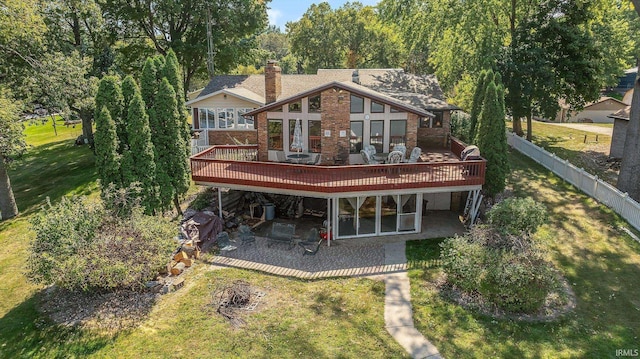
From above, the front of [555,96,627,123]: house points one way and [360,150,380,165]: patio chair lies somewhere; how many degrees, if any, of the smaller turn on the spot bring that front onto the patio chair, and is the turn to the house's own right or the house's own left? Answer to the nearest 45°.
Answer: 0° — it already faces it

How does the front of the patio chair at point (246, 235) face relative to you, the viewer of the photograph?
facing the viewer and to the right of the viewer

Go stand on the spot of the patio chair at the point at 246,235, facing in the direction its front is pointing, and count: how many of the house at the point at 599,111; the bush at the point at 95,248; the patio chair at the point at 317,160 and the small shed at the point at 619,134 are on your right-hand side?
1

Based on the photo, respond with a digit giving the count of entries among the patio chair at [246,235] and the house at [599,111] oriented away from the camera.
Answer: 0

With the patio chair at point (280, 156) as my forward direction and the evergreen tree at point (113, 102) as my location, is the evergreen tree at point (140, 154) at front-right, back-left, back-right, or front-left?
front-right

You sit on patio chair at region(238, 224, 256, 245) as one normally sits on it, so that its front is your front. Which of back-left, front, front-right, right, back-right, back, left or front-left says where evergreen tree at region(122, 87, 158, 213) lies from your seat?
back-right

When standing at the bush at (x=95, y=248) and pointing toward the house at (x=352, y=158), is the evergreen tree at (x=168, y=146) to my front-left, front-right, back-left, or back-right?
front-left

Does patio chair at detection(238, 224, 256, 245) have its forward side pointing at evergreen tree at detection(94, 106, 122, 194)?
no

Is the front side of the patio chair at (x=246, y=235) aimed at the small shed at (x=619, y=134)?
no

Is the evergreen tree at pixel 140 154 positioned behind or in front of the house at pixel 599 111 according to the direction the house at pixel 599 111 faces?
in front

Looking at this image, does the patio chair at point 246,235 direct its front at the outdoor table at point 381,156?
no

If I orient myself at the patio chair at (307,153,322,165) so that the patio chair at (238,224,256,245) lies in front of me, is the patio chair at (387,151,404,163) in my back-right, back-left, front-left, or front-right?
back-left

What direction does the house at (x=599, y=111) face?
toward the camera

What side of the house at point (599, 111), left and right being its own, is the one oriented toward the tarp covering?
front
